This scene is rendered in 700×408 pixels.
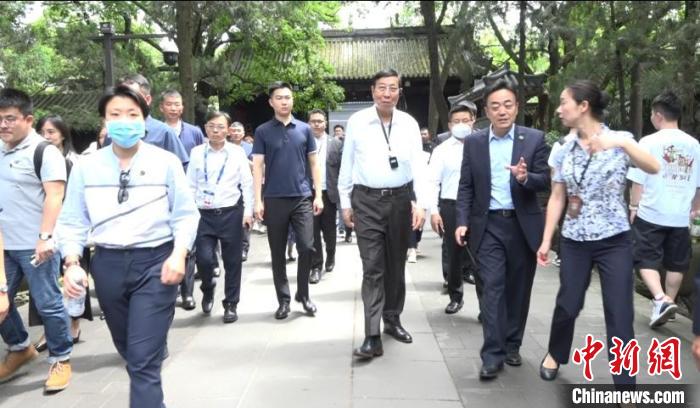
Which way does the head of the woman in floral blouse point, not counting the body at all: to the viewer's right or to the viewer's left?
to the viewer's left

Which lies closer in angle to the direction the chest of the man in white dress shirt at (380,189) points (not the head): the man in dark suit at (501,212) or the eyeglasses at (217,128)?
the man in dark suit

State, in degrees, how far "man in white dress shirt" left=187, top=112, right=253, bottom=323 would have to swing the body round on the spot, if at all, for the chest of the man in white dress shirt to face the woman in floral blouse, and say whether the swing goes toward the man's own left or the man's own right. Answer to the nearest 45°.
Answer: approximately 45° to the man's own left

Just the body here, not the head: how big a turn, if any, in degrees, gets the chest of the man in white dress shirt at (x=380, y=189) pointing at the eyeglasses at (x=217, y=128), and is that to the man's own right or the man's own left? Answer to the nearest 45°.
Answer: approximately 135° to the man's own right

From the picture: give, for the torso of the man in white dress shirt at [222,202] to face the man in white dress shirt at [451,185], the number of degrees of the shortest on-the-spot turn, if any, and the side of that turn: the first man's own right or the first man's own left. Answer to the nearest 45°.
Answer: approximately 90° to the first man's own left

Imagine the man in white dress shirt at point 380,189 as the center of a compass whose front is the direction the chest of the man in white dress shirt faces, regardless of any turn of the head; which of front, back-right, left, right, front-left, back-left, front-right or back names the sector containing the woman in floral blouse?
front-left

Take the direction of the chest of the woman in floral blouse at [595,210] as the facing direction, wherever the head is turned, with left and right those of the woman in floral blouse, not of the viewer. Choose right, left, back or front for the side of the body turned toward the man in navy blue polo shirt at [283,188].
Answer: right

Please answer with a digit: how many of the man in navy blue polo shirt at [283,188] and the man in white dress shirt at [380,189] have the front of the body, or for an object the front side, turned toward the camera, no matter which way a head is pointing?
2
